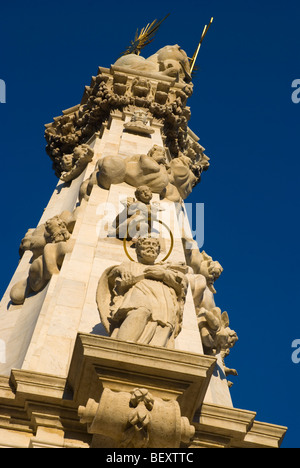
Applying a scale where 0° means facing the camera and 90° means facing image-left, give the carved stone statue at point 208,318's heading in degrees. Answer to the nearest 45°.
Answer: approximately 270°

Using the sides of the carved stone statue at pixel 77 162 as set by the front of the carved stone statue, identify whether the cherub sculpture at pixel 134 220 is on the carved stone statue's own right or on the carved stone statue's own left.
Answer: on the carved stone statue's own left

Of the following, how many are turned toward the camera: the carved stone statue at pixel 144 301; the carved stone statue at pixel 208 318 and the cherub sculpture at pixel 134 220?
2

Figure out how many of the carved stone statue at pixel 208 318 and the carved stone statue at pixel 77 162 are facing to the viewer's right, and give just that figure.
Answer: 1

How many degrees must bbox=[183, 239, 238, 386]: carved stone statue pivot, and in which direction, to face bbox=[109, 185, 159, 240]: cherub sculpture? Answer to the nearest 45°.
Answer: approximately 135° to its right
